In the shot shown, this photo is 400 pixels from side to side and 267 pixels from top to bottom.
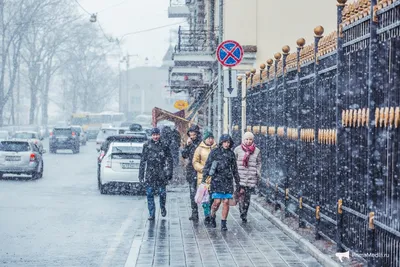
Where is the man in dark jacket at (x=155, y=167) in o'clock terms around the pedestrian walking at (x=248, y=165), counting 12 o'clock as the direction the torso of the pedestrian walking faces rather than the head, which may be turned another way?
The man in dark jacket is roughly at 3 o'clock from the pedestrian walking.

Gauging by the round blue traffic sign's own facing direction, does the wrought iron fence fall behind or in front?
in front

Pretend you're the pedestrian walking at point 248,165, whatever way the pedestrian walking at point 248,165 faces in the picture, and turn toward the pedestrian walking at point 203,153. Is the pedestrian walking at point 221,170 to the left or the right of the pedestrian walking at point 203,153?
left

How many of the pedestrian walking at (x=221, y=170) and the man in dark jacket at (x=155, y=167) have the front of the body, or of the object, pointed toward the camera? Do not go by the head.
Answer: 2

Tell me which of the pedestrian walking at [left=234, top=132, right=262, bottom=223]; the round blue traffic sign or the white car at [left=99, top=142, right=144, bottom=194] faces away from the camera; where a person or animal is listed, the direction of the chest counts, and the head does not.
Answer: the white car

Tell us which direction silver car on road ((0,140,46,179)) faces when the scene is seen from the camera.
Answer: facing away from the viewer

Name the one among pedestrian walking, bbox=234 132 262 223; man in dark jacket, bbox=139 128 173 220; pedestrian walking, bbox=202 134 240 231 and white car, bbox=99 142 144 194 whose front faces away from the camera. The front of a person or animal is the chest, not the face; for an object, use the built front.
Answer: the white car

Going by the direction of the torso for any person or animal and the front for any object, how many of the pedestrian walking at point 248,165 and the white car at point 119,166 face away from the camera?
1
